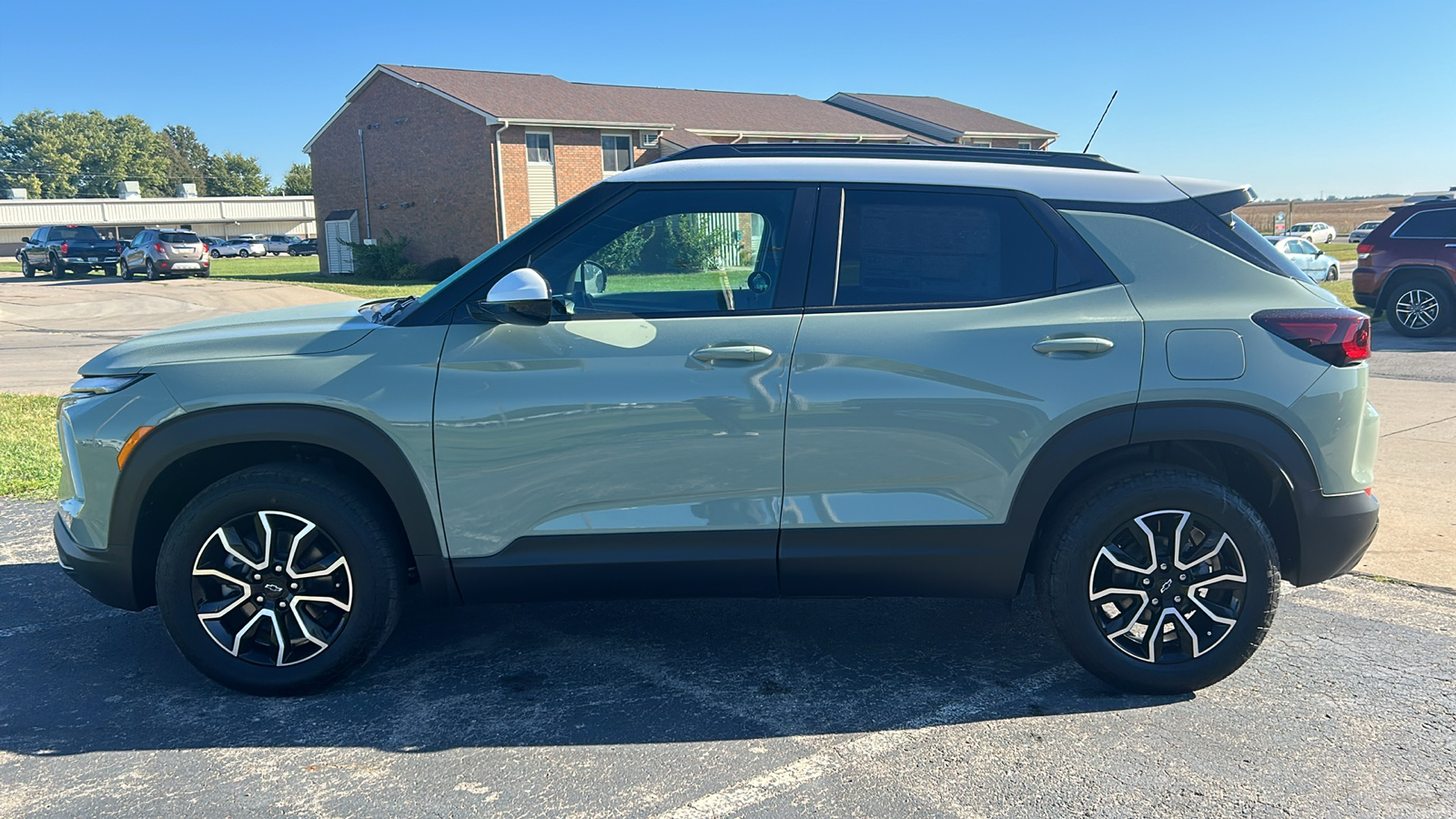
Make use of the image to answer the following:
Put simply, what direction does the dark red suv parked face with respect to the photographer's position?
facing to the right of the viewer

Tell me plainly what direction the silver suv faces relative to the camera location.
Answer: facing away from the viewer and to the left of the viewer

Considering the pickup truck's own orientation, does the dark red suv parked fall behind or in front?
behind

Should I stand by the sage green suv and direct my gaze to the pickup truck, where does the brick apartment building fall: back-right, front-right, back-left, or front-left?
front-right

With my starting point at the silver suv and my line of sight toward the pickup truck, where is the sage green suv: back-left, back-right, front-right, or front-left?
back-left

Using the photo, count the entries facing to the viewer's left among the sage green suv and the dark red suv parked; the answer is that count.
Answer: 1

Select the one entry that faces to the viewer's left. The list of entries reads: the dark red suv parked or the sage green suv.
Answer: the sage green suv

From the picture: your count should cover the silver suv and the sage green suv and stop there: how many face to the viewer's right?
0

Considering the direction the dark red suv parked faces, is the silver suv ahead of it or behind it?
behind

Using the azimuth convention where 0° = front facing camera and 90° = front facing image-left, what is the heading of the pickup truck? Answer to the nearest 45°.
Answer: approximately 135°

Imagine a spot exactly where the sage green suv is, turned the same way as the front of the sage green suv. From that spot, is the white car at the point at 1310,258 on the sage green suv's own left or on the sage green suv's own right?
on the sage green suv's own right

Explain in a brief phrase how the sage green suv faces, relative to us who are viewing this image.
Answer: facing to the left of the viewer
